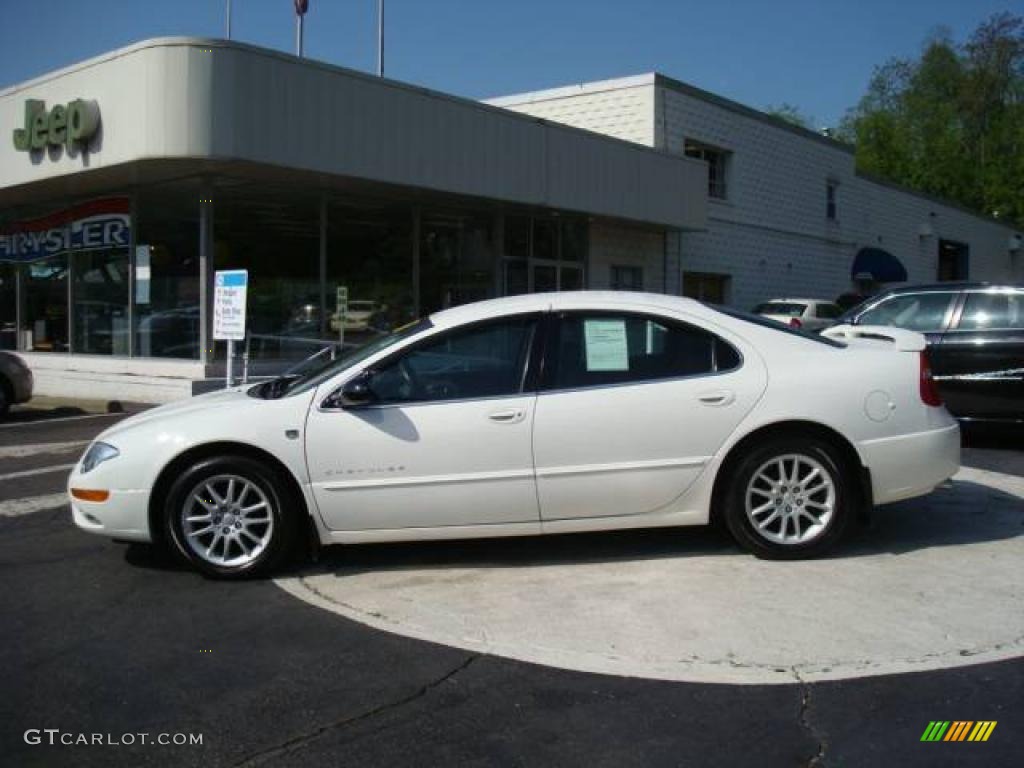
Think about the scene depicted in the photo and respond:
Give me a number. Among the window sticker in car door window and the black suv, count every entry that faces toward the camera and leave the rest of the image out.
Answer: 1

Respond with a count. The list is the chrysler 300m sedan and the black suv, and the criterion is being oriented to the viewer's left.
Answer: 2

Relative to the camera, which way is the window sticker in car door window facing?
toward the camera

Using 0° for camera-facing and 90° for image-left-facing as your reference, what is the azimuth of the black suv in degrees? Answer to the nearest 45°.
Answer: approximately 90°

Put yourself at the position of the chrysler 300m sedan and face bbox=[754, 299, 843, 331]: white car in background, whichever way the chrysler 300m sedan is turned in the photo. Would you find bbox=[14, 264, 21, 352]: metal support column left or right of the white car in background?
left

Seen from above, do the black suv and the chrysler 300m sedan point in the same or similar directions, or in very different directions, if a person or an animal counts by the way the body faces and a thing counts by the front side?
same or similar directions

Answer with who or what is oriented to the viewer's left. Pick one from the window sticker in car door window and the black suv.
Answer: the black suv

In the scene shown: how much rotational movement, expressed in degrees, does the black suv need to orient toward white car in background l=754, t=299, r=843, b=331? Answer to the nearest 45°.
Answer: approximately 90° to its right

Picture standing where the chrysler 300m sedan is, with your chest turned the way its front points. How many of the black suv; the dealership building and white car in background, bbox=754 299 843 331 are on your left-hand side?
0

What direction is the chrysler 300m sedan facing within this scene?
to the viewer's left

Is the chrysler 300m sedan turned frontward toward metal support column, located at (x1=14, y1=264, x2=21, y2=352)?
no

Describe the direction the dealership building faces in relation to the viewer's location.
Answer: facing the viewer and to the left of the viewer
